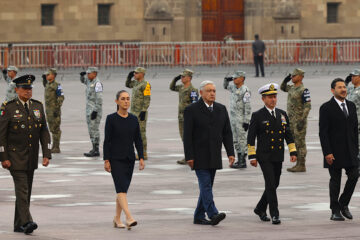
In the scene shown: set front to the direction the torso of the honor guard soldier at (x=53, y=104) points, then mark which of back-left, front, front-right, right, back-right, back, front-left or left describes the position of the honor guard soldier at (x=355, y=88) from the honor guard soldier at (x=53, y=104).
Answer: left

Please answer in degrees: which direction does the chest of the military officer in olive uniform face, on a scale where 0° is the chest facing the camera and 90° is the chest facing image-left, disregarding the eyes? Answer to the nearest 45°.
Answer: approximately 315°

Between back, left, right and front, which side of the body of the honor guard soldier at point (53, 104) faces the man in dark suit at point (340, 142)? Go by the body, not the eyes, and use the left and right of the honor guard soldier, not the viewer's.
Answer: left

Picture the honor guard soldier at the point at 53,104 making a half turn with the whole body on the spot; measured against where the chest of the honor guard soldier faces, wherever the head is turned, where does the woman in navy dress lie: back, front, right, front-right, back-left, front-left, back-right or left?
back-right

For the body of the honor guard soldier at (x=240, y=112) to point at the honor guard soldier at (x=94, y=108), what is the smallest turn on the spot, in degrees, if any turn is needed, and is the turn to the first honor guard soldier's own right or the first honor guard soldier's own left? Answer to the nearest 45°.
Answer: approximately 90° to the first honor guard soldier's own right

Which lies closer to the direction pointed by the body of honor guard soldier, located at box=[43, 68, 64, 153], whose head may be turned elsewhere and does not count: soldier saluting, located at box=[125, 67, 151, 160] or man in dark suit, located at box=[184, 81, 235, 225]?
the man in dark suit

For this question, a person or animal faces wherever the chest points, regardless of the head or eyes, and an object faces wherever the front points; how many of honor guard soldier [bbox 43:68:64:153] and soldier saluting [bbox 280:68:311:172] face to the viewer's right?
0

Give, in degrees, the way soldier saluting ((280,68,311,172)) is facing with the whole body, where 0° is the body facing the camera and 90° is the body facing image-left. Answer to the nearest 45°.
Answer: approximately 45°

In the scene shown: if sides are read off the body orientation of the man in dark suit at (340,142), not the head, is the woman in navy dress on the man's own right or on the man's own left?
on the man's own right

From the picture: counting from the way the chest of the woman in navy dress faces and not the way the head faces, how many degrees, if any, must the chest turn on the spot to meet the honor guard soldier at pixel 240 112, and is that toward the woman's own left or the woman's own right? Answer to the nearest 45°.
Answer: approximately 135° to the woman's own left

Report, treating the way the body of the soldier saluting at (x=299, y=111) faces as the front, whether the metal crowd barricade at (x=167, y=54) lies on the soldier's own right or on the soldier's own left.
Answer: on the soldier's own right
